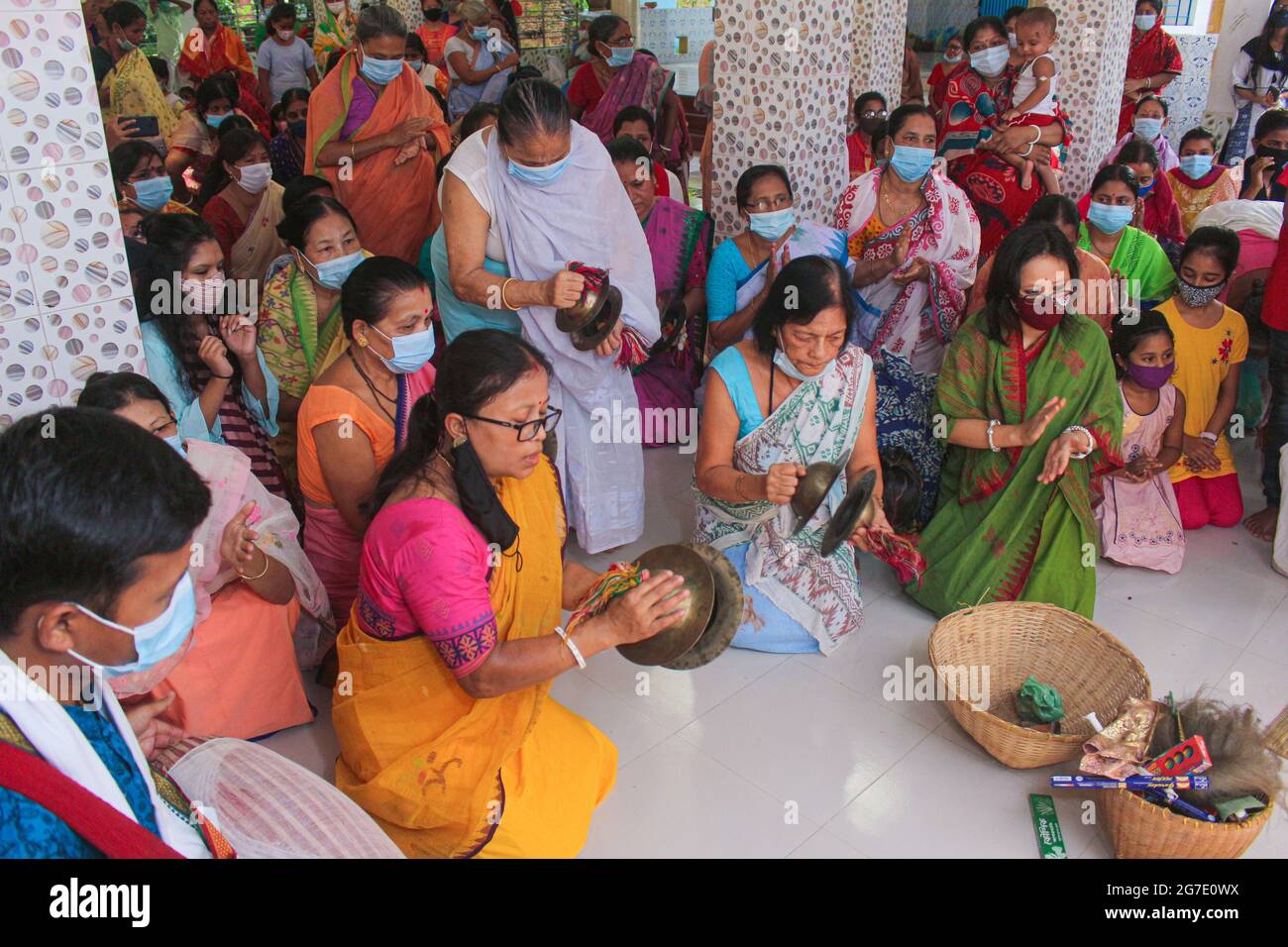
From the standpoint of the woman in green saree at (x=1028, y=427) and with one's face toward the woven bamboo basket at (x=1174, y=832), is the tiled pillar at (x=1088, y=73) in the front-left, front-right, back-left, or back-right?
back-left

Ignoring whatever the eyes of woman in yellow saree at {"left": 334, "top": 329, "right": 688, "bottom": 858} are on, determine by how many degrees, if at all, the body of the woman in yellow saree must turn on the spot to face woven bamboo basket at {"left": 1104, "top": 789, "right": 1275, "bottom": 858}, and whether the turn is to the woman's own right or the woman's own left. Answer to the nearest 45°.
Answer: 0° — they already face it

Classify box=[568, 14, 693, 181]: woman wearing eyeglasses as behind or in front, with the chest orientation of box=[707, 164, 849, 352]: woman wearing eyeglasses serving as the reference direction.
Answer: behind

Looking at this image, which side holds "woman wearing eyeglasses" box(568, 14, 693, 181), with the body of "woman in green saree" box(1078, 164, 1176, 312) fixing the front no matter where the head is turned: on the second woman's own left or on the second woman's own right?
on the second woman's own right

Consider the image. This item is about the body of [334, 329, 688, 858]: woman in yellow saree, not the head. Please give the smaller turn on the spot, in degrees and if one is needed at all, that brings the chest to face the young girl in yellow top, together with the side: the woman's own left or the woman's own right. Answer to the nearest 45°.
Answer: approximately 45° to the woman's own left

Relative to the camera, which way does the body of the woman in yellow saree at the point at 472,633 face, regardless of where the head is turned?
to the viewer's right

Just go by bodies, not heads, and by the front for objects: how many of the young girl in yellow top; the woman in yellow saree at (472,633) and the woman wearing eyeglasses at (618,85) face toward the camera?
2
